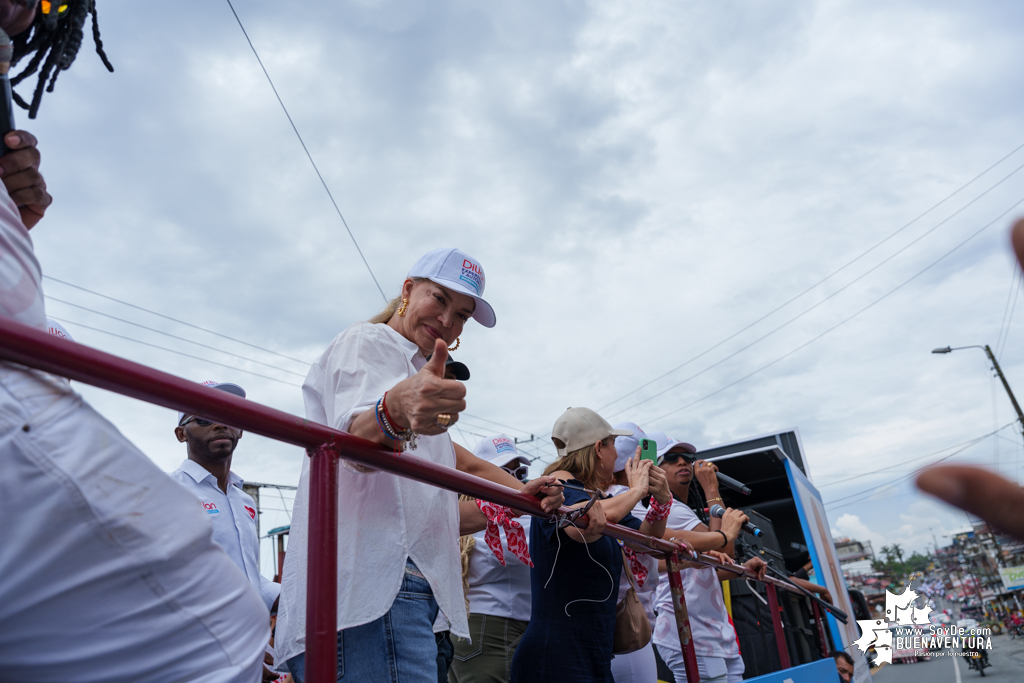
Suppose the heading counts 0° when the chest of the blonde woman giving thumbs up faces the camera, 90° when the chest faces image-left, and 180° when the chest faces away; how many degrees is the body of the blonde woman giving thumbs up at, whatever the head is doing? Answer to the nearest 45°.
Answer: approximately 315°

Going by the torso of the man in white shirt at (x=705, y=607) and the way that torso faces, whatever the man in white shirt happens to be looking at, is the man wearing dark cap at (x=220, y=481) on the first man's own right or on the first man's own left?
on the first man's own right

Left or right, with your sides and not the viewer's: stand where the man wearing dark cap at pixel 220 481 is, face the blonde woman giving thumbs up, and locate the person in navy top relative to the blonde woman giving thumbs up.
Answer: left

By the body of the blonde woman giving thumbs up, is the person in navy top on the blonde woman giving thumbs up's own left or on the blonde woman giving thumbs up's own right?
on the blonde woman giving thumbs up's own left

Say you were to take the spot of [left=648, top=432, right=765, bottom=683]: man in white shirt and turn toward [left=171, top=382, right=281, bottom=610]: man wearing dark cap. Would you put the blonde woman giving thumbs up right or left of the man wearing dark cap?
left
